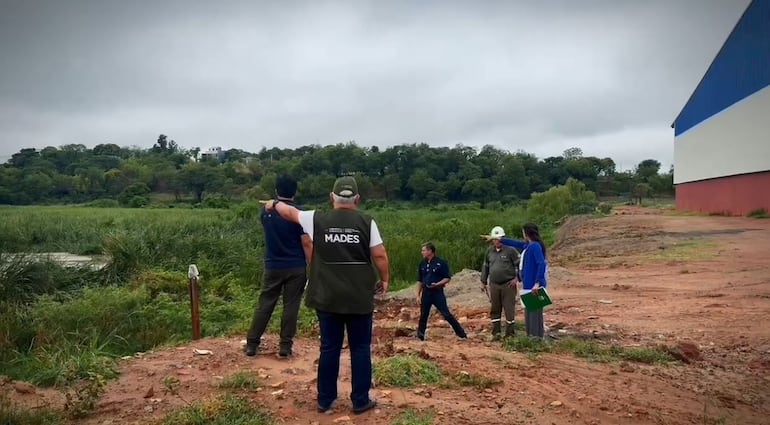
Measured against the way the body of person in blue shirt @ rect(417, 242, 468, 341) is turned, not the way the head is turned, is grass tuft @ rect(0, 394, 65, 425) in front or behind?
in front

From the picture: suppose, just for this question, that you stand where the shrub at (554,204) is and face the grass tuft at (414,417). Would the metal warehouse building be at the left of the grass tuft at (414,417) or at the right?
left

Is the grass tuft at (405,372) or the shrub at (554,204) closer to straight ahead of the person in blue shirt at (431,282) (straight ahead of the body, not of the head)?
the grass tuft

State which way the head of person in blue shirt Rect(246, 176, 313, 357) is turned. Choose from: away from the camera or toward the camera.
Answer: away from the camera

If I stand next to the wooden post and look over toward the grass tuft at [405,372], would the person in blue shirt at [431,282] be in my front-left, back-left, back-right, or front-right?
front-left

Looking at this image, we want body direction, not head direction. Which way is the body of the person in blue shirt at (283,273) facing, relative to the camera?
away from the camera

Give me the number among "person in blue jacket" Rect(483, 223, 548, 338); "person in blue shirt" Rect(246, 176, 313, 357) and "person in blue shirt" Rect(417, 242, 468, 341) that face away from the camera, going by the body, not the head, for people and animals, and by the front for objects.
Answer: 1

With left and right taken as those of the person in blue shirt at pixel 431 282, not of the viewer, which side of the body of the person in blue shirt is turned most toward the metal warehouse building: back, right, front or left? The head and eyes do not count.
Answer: back

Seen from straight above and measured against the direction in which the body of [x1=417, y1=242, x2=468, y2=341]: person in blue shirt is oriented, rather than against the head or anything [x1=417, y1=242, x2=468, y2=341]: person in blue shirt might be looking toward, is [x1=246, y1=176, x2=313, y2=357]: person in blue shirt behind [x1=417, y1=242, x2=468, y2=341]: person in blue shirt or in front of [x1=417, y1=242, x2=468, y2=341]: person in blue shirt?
in front

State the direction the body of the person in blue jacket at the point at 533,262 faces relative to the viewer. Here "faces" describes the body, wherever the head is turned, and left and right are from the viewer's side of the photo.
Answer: facing to the left of the viewer

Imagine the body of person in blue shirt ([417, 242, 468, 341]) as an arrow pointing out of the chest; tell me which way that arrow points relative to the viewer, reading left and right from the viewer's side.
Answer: facing the viewer and to the left of the viewer

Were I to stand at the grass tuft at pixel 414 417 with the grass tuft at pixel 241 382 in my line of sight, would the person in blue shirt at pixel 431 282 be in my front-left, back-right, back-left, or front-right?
front-right

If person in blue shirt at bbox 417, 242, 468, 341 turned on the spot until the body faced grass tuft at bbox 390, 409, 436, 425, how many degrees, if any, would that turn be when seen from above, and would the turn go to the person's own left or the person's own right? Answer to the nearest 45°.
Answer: approximately 45° to the person's own left

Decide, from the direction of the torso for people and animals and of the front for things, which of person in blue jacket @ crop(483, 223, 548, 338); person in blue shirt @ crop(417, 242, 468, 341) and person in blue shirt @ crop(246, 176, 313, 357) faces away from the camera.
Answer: person in blue shirt @ crop(246, 176, 313, 357)
